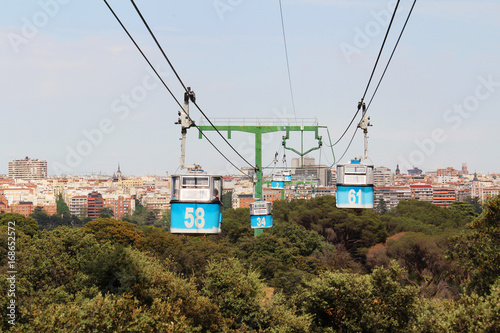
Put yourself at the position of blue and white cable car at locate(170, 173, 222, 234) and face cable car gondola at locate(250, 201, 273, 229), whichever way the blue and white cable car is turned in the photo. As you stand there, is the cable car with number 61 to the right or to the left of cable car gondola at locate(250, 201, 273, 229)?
right
